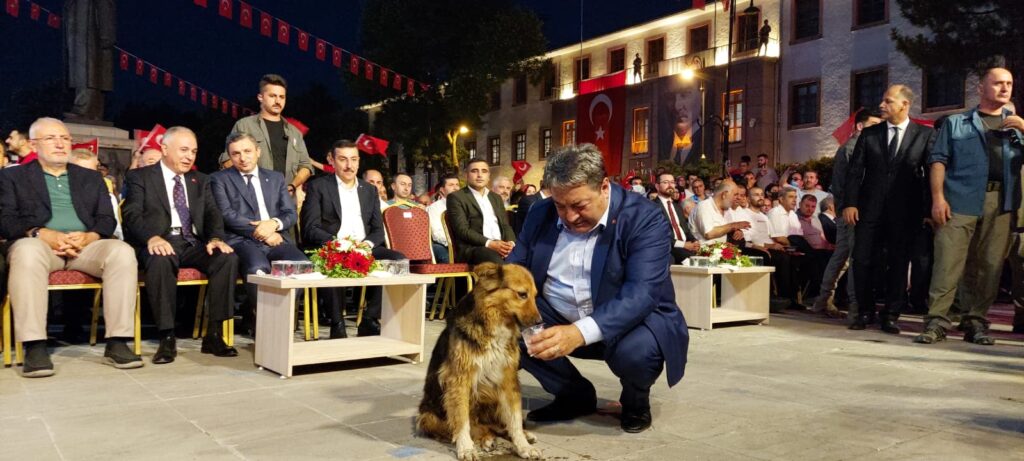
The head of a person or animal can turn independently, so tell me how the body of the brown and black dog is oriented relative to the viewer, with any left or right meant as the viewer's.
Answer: facing the viewer and to the right of the viewer

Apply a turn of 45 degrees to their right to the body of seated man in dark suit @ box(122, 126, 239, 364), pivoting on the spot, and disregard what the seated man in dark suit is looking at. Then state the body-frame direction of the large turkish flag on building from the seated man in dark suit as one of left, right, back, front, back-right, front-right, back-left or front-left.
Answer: back-left

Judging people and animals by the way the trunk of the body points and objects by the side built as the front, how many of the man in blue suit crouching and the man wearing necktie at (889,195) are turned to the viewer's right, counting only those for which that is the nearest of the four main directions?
0

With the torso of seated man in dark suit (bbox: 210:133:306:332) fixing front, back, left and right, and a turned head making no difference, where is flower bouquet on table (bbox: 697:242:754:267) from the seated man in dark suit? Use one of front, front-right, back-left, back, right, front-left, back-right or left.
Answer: front-left

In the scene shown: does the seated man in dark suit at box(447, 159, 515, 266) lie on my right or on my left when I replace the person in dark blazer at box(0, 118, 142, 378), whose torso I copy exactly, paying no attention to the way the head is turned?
on my left

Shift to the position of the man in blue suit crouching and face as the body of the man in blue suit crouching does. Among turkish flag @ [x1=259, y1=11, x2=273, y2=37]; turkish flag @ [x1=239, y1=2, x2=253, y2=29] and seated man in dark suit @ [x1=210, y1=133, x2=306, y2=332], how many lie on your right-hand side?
3

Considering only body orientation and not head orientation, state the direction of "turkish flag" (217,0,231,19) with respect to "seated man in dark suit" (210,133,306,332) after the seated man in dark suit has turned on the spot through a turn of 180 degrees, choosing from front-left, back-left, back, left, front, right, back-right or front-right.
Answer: front-right

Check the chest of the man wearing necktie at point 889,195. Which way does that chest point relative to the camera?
toward the camera

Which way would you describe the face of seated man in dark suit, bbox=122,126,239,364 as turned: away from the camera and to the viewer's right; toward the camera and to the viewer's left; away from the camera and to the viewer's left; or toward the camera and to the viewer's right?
toward the camera and to the viewer's right

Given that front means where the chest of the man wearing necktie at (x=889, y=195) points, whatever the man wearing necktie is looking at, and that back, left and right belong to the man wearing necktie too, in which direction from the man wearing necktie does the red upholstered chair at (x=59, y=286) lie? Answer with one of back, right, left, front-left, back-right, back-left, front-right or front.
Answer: front-right

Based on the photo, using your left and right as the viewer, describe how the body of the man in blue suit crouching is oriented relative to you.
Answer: facing the viewer and to the left of the viewer

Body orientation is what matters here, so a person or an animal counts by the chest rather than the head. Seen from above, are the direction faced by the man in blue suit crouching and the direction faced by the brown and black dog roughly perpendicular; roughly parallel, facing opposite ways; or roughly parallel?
roughly perpendicular

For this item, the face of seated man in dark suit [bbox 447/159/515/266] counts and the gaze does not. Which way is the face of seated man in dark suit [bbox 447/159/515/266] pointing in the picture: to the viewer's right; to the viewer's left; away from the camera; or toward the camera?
toward the camera

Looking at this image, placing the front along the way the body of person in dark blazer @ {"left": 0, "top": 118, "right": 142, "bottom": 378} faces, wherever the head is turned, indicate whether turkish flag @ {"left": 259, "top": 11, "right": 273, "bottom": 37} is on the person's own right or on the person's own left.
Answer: on the person's own left
